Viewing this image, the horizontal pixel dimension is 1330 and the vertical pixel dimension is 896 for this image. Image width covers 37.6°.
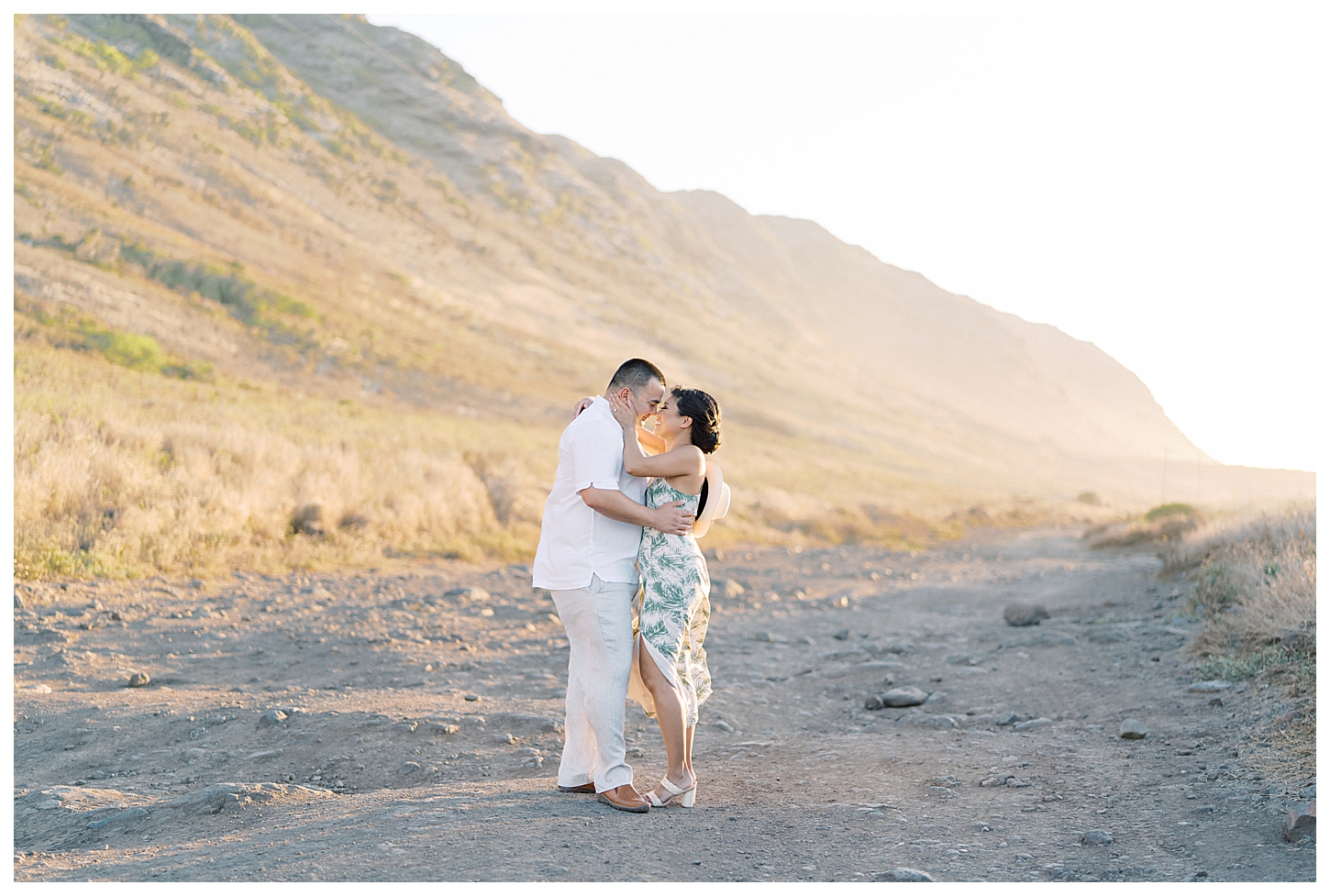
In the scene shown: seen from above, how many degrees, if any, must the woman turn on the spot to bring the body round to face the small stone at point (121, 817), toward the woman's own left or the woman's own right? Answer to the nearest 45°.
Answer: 0° — they already face it

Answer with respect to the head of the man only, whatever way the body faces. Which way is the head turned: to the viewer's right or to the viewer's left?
to the viewer's right

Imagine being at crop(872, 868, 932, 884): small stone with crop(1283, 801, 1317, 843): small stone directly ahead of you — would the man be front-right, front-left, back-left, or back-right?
back-left

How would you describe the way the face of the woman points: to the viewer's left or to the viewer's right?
to the viewer's left

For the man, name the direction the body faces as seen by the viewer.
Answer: to the viewer's right

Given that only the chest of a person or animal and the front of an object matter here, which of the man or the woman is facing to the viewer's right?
the man

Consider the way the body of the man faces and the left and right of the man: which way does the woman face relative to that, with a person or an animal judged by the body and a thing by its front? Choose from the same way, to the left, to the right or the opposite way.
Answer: the opposite way

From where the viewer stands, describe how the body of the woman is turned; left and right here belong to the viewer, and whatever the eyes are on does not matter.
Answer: facing to the left of the viewer

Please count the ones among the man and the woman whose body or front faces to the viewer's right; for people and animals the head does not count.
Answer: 1
